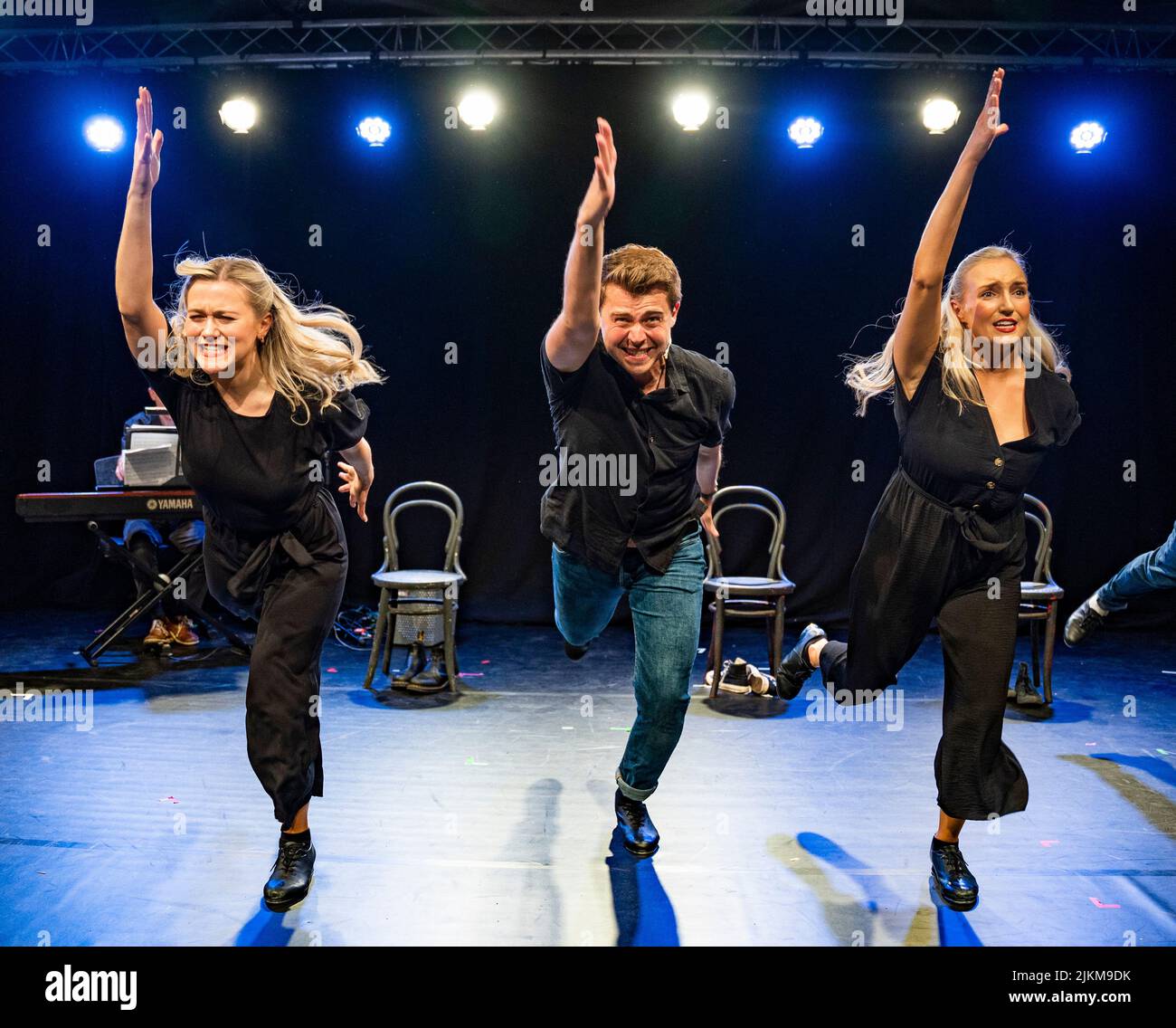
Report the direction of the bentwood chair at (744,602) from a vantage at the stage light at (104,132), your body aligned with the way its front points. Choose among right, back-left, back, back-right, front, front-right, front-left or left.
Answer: front-left

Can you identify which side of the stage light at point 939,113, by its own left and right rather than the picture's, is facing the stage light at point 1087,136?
left

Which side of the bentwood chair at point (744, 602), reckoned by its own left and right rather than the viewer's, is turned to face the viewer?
front

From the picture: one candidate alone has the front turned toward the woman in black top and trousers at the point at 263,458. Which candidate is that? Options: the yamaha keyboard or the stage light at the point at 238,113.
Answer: the stage light

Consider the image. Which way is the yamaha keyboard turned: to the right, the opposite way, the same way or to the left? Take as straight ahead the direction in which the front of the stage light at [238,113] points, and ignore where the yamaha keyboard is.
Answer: the opposite way

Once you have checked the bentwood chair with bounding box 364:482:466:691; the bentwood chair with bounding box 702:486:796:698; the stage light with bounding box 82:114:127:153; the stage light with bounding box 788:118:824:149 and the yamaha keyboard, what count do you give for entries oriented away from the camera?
1

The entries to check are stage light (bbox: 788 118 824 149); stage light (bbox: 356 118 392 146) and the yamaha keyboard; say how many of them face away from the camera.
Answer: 1

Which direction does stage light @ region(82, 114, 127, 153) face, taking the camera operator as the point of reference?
facing the viewer

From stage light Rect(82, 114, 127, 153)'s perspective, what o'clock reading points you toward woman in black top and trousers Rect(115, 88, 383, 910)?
The woman in black top and trousers is roughly at 12 o'clock from the stage light.

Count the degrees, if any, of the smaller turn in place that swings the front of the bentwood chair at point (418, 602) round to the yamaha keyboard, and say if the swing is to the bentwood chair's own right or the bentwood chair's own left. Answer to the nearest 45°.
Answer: approximately 90° to the bentwood chair's own right

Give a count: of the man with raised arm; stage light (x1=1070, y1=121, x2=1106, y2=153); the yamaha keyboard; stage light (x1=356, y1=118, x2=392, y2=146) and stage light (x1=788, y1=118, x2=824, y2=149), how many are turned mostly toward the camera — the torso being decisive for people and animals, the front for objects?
4

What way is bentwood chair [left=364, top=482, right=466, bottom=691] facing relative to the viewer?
toward the camera

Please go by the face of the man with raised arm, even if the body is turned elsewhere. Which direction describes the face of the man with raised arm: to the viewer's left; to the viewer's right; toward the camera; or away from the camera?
toward the camera

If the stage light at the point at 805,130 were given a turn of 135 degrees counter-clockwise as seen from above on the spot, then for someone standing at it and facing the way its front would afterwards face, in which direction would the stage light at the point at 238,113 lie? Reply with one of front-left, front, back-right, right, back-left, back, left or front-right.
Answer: back-left

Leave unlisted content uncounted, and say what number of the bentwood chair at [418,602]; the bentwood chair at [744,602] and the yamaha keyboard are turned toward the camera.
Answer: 2

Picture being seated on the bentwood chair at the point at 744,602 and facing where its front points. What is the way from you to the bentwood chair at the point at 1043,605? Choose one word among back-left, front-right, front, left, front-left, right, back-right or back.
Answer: left

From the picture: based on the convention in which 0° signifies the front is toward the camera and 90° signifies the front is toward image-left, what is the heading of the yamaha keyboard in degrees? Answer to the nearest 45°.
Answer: approximately 180°
